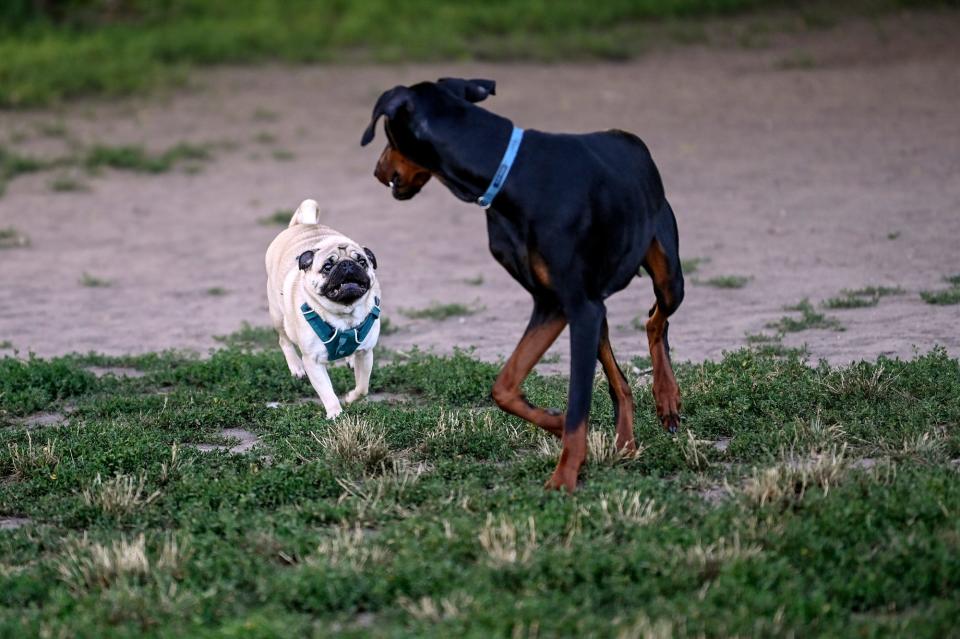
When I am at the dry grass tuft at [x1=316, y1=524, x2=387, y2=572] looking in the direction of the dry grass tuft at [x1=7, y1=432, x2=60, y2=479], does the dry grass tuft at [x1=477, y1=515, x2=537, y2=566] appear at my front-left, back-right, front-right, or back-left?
back-right

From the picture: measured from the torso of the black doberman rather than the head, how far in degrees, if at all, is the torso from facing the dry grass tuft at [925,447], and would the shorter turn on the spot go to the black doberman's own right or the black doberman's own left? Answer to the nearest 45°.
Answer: approximately 135° to the black doberman's own left

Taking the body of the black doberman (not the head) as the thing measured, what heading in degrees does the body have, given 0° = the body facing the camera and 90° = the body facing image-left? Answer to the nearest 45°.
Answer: approximately 45°

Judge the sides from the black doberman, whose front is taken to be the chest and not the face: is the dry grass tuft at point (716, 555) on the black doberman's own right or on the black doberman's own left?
on the black doberman's own left

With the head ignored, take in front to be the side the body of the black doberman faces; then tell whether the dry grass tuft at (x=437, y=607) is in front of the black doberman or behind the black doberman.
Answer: in front

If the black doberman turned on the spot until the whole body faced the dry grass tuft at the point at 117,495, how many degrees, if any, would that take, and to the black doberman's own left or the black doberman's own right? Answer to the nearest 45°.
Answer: approximately 45° to the black doberman's own right

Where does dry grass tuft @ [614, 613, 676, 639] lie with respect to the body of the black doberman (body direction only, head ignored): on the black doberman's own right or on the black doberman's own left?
on the black doberman's own left
